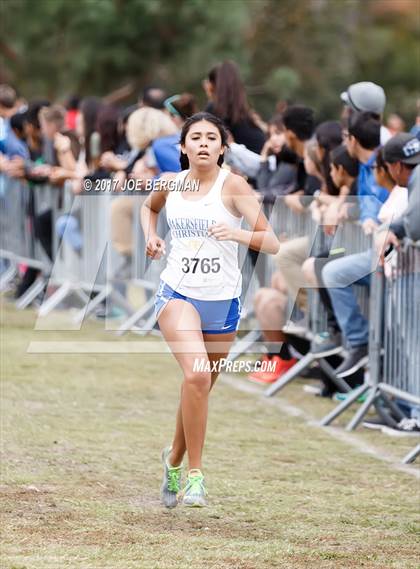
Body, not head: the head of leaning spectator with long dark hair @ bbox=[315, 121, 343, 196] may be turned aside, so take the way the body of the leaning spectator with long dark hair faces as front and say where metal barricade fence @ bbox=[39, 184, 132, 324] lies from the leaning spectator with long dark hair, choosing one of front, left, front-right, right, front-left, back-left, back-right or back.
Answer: front-right

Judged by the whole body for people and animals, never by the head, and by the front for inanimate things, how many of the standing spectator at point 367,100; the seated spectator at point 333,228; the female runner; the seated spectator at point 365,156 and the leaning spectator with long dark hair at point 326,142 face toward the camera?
1

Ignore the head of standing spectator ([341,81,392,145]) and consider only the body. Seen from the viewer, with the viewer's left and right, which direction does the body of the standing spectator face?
facing to the left of the viewer

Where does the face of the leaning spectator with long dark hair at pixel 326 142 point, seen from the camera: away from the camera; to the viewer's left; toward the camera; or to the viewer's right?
to the viewer's left

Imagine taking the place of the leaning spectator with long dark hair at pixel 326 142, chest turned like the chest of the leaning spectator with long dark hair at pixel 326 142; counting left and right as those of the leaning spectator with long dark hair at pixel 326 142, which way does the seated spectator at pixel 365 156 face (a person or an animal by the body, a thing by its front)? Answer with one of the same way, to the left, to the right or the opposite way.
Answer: the same way

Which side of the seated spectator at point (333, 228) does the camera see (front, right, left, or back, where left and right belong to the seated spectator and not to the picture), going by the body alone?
left

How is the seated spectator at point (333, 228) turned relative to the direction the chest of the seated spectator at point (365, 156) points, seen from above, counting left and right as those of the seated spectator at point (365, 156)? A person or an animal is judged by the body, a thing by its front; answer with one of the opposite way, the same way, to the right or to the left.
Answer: the same way

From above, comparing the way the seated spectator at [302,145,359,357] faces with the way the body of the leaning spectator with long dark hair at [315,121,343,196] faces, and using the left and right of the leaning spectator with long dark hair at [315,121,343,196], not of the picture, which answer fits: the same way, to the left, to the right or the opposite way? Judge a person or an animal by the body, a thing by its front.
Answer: the same way

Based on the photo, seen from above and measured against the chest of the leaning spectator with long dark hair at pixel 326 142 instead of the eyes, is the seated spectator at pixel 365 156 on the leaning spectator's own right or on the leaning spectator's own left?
on the leaning spectator's own left

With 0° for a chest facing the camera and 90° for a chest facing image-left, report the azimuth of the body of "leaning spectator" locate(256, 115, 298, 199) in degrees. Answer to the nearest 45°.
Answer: approximately 45°

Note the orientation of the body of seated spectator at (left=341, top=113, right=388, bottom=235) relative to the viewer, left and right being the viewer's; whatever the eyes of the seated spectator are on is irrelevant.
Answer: facing to the left of the viewer

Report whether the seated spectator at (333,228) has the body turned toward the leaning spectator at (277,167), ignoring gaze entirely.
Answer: no

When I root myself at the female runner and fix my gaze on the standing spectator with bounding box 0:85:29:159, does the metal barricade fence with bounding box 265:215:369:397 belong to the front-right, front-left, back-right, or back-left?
front-right

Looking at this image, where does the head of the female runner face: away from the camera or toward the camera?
toward the camera

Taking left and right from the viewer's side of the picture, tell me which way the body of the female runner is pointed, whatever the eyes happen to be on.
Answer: facing the viewer

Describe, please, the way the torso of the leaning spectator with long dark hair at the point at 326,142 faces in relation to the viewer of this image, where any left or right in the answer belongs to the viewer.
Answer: facing to the left of the viewer
